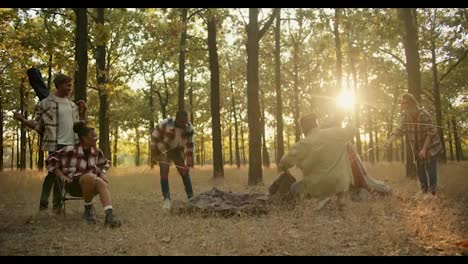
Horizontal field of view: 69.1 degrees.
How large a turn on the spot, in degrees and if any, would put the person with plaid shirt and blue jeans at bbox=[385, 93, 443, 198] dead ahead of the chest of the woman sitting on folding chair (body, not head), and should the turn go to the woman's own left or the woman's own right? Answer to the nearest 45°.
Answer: approximately 45° to the woman's own left

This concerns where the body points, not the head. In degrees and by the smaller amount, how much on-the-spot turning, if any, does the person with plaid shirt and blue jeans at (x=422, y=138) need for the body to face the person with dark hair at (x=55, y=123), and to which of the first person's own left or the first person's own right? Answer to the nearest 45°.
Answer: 0° — they already face them

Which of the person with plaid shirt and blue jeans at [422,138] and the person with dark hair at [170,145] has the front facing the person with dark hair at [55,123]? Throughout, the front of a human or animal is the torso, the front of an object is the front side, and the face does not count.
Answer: the person with plaid shirt and blue jeans at [422,138]

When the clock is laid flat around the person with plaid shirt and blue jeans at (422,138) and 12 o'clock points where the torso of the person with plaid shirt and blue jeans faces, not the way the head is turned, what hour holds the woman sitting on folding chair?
The woman sitting on folding chair is roughly at 12 o'clock from the person with plaid shirt and blue jeans.

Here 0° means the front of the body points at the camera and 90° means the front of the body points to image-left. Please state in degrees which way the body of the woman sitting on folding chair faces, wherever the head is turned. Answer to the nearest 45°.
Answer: approximately 315°
